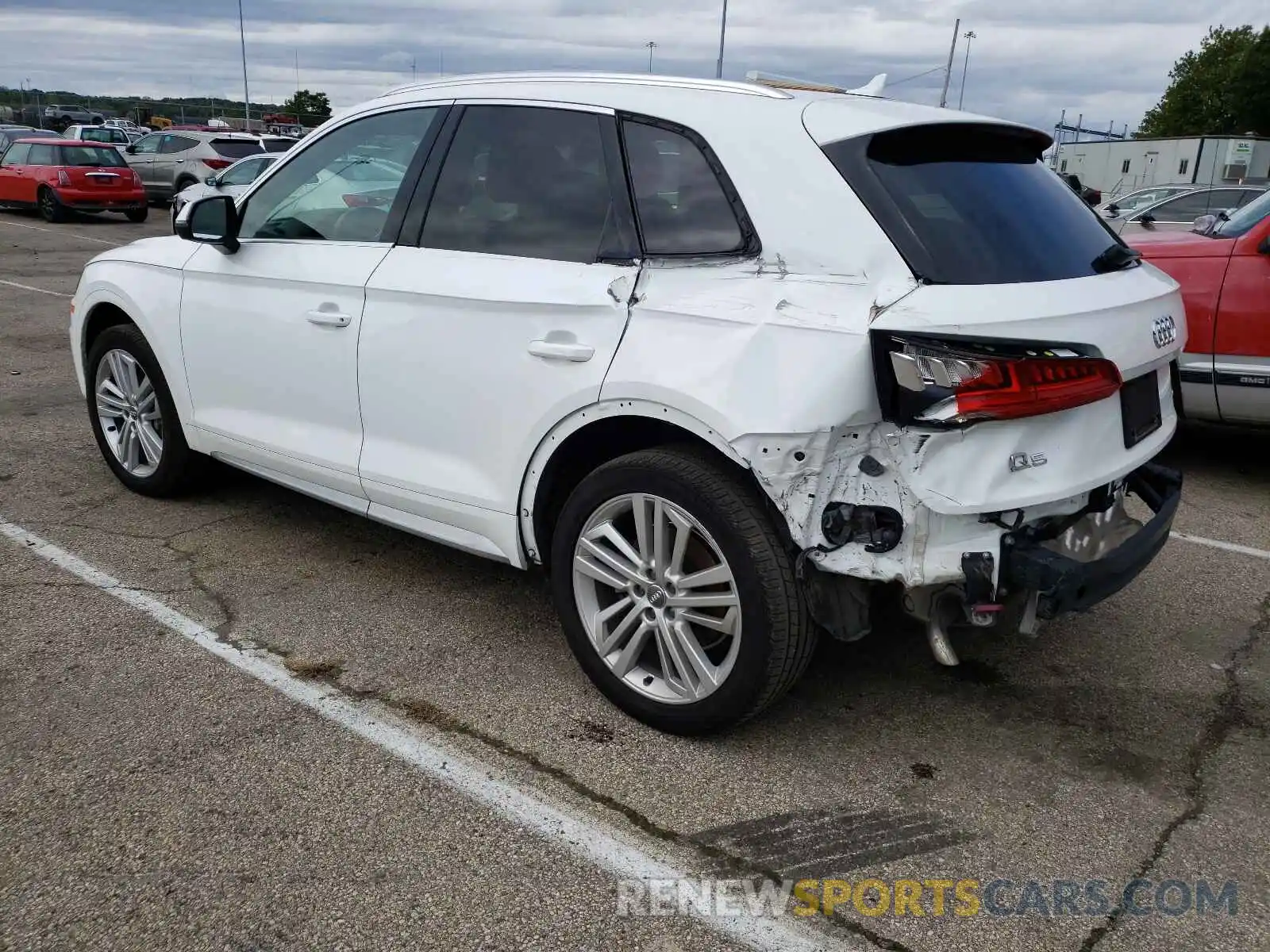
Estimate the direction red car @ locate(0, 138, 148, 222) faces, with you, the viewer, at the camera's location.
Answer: facing away from the viewer and to the left of the viewer

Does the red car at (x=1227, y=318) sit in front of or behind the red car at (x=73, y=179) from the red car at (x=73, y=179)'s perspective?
behind

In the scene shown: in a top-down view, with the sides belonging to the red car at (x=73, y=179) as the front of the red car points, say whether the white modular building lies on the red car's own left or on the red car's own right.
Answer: on the red car's own right

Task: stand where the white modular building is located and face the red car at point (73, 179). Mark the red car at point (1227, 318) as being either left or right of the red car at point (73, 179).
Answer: left
